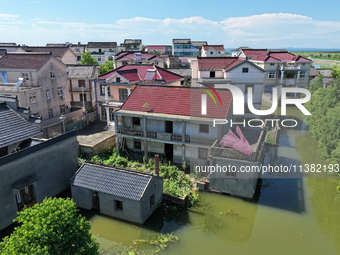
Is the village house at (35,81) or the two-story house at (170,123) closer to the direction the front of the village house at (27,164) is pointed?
the two-story house

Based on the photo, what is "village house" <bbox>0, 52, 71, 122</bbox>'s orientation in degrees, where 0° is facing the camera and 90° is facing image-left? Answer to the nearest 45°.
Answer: approximately 45°

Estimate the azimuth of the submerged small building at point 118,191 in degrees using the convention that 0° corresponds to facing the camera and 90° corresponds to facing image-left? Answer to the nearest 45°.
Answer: approximately 45°

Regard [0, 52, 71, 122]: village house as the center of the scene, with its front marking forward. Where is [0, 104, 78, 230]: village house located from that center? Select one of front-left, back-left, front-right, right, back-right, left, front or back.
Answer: front-left

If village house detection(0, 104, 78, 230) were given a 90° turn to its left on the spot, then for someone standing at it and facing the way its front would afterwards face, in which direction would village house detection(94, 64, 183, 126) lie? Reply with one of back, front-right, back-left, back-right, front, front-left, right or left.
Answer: front

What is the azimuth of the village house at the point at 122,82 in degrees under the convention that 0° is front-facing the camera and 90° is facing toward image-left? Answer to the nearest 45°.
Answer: approximately 45°

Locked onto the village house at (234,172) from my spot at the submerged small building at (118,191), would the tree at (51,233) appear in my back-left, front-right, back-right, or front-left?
back-right
